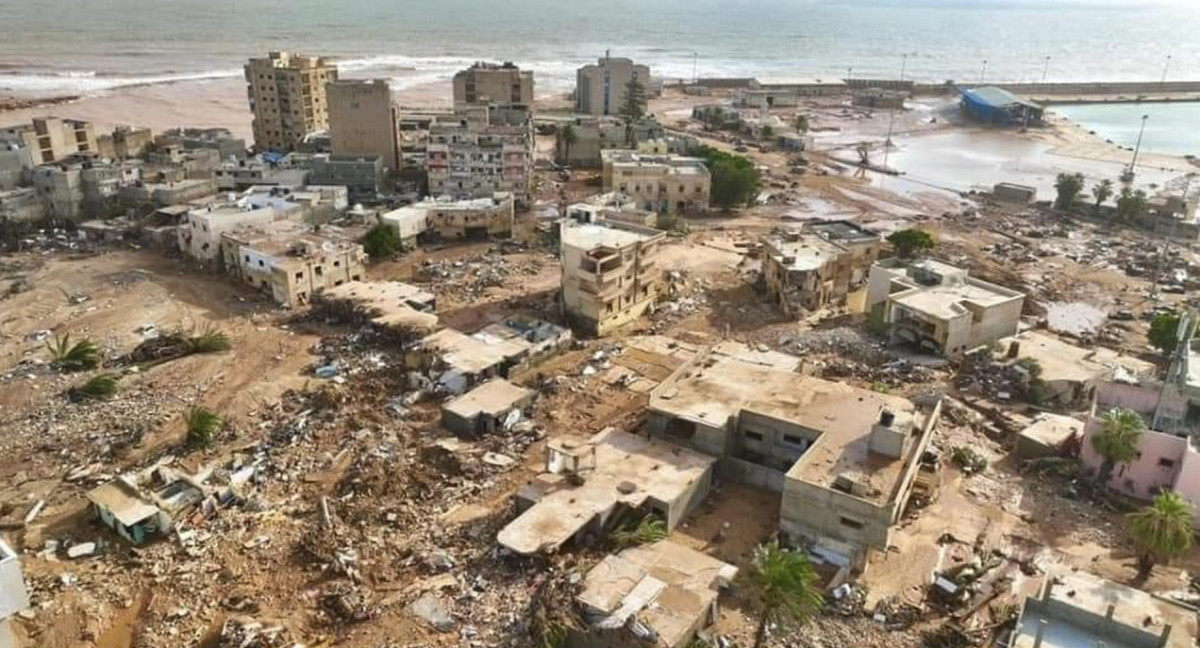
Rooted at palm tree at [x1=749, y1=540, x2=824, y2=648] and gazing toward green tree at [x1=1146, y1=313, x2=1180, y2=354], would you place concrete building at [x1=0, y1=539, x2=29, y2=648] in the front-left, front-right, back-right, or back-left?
back-left

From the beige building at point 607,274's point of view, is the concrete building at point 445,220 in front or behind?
behind

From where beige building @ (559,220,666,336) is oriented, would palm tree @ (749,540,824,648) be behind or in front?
in front

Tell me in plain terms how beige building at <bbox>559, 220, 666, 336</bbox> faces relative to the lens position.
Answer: facing the viewer and to the right of the viewer

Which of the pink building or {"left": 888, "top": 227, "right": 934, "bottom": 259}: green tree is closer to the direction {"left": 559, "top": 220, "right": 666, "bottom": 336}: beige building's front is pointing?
the pink building

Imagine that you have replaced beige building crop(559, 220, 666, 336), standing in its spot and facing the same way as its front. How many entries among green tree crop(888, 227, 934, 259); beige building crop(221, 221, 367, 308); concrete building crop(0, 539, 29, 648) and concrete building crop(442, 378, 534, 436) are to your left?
1

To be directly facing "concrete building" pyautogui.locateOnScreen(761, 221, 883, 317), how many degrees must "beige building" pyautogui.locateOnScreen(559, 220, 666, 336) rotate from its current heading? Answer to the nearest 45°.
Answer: approximately 90° to its left

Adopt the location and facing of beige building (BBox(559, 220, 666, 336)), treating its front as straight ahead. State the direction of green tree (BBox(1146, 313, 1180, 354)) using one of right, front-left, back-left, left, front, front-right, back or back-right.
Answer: front-left

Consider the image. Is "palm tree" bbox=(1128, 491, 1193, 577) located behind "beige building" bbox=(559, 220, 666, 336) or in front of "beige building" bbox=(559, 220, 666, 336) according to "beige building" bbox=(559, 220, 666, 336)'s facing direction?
in front

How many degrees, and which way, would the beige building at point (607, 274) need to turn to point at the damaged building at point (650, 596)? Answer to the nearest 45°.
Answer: approximately 45° to its right

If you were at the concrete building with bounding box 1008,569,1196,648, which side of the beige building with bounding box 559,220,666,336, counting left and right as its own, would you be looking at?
front

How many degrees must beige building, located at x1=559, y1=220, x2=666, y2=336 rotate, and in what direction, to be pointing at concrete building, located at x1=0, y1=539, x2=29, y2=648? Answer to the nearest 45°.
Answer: approximately 90° to its right

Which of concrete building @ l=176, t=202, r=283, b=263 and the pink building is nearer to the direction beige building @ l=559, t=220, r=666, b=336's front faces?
the pink building

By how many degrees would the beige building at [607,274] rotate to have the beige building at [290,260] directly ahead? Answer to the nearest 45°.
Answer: approximately 135° to its right

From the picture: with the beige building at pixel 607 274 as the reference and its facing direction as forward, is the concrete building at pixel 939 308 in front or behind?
in front

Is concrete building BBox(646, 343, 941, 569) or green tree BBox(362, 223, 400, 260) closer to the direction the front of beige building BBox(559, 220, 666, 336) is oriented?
the concrete building

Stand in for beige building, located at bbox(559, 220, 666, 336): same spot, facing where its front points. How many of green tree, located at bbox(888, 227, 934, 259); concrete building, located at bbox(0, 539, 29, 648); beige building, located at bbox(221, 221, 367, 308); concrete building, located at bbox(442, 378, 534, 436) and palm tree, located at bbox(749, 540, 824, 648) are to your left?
1
